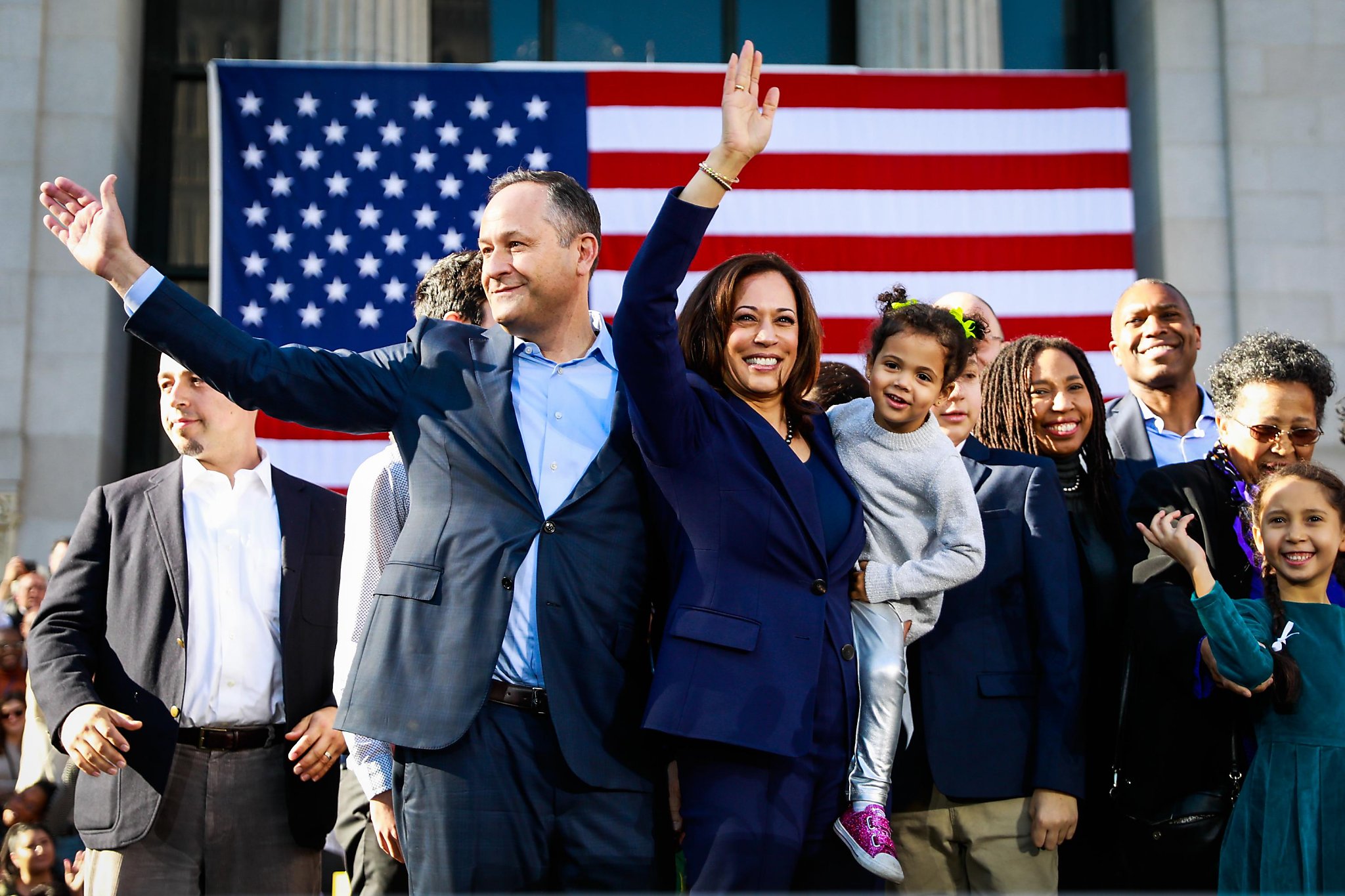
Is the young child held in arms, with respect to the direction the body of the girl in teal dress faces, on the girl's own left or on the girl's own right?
on the girl's own right

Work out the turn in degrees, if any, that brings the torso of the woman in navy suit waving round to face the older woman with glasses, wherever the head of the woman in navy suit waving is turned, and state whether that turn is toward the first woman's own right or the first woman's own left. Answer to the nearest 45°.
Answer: approximately 90° to the first woman's own left

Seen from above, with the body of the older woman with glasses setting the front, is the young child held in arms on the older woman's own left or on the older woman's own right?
on the older woman's own right
